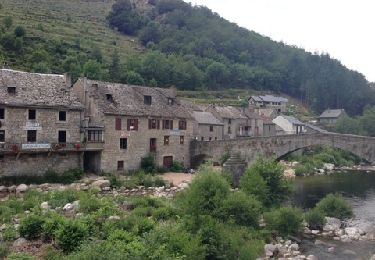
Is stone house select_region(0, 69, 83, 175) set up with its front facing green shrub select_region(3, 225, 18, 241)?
yes

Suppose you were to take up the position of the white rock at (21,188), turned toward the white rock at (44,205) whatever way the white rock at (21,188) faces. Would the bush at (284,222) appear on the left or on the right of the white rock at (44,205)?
left

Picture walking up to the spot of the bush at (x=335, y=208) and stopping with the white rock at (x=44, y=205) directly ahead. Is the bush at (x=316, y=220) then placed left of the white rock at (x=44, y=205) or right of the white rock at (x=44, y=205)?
left

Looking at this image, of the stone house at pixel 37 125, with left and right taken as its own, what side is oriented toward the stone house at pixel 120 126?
left

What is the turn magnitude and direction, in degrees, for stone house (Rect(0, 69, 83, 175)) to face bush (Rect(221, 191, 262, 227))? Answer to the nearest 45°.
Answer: approximately 45° to its left

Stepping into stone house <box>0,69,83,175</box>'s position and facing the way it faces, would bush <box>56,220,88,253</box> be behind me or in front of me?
in front

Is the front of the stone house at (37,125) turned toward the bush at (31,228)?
yes

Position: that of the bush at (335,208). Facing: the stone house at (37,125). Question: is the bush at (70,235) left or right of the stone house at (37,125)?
left

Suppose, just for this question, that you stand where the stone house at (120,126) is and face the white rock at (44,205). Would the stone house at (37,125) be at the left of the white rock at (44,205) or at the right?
right

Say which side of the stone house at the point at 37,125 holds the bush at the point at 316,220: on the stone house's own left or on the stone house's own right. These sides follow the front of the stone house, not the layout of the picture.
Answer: on the stone house's own left

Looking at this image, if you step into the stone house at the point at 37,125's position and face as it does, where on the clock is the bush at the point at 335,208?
The bush is roughly at 10 o'clock from the stone house.

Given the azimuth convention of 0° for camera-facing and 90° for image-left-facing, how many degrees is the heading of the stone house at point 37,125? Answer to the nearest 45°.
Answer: approximately 0°

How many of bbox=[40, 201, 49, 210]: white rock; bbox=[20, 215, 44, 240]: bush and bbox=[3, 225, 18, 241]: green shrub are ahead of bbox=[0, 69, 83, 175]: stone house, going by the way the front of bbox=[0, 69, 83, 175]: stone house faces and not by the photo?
3
